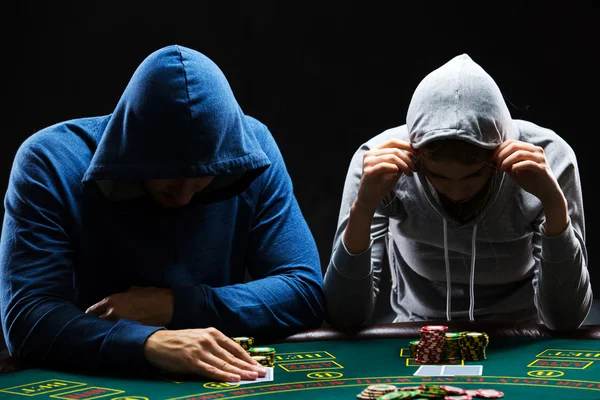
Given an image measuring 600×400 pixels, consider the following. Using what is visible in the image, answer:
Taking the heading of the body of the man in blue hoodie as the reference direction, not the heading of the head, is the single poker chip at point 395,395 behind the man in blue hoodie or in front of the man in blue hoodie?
in front

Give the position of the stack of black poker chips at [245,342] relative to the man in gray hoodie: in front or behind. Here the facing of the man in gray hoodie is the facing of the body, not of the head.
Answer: in front

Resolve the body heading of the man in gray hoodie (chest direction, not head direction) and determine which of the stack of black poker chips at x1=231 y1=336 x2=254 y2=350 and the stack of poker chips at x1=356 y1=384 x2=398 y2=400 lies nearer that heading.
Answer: the stack of poker chips at x1=356 y1=384 x2=398 y2=400

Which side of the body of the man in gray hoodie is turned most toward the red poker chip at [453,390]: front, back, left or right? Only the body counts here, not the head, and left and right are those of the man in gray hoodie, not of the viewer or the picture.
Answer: front

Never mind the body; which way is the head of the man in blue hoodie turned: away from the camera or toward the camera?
toward the camera

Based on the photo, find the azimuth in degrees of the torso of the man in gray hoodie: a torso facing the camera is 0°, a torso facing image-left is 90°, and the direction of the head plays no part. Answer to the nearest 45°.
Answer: approximately 0°

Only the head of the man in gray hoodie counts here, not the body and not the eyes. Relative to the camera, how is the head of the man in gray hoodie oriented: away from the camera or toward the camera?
toward the camera

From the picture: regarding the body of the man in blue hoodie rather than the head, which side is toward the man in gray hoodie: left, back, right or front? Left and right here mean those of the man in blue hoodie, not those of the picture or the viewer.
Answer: left

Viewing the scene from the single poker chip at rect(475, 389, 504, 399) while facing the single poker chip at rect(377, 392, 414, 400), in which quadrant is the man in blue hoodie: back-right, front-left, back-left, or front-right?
front-right

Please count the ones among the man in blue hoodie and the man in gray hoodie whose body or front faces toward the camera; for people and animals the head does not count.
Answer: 2

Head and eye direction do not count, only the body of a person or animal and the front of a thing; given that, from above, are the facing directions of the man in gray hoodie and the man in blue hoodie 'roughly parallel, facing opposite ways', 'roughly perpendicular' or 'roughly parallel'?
roughly parallel

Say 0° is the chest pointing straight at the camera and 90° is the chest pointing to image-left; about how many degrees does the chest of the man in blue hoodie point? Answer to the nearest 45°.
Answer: approximately 0°
